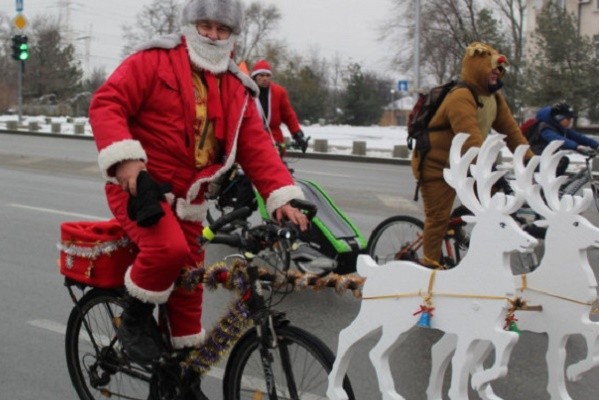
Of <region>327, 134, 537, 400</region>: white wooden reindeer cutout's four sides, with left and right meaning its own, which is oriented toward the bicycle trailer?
left

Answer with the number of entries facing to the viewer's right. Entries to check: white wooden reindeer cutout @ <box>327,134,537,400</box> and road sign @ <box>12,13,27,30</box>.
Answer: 1

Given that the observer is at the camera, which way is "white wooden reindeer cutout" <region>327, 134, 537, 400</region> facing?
facing to the right of the viewer

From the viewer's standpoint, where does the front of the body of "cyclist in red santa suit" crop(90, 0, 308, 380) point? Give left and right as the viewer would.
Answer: facing the viewer and to the right of the viewer

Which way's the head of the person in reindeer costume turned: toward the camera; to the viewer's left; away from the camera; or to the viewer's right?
to the viewer's right

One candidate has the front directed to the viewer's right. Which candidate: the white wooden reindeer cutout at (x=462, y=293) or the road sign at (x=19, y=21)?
the white wooden reindeer cutout

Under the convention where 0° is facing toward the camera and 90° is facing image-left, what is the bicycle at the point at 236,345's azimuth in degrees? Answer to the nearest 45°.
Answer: approximately 315°

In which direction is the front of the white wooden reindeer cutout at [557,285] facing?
to the viewer's right

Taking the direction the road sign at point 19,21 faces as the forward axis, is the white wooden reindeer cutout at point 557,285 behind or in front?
in front

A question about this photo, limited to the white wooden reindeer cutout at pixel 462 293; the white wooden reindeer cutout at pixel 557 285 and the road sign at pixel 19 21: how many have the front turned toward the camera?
1

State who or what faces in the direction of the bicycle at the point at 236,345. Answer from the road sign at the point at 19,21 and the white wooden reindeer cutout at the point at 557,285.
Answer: the road sign

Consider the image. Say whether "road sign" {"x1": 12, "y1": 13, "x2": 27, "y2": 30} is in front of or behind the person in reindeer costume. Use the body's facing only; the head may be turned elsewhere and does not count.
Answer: behind
